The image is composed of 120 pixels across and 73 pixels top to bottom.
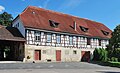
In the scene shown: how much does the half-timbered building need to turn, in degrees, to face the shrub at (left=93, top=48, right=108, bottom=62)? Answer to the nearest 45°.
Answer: approximately 90° to its left

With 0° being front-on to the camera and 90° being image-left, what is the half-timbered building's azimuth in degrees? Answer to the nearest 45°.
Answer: approximately 315°

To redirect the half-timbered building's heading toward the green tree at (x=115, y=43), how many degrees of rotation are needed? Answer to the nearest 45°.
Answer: approximately 45° to its left
